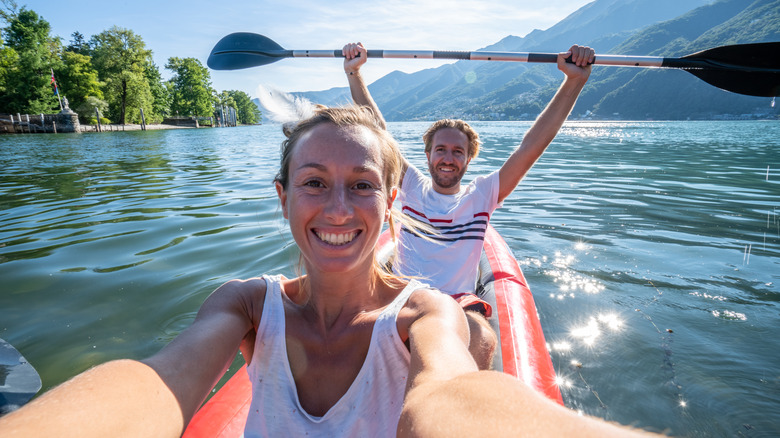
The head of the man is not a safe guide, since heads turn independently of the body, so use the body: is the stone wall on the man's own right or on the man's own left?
on the man's own right

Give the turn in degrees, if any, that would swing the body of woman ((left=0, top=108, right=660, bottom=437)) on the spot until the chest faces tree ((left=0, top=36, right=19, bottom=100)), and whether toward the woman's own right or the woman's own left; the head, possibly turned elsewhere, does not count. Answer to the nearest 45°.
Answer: approximately 135° to the woman's own right

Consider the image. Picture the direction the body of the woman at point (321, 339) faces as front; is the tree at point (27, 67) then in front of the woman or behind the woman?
behind

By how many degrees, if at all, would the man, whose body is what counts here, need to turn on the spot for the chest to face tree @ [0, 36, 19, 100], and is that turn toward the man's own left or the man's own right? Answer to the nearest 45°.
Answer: approximately 135° to the man's own right

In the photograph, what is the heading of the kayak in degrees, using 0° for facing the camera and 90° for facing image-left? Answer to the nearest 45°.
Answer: approximately 0°

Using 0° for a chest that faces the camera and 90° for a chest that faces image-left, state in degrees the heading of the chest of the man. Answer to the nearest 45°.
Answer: approximately 0°

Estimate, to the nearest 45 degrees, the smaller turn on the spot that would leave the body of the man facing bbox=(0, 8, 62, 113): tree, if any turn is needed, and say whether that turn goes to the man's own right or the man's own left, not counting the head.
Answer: approximately 135° to the man's own right

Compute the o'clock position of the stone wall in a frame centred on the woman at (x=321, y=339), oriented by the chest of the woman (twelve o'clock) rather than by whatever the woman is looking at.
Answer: The stone wall is roughly at 5 o'clock from the woman.
